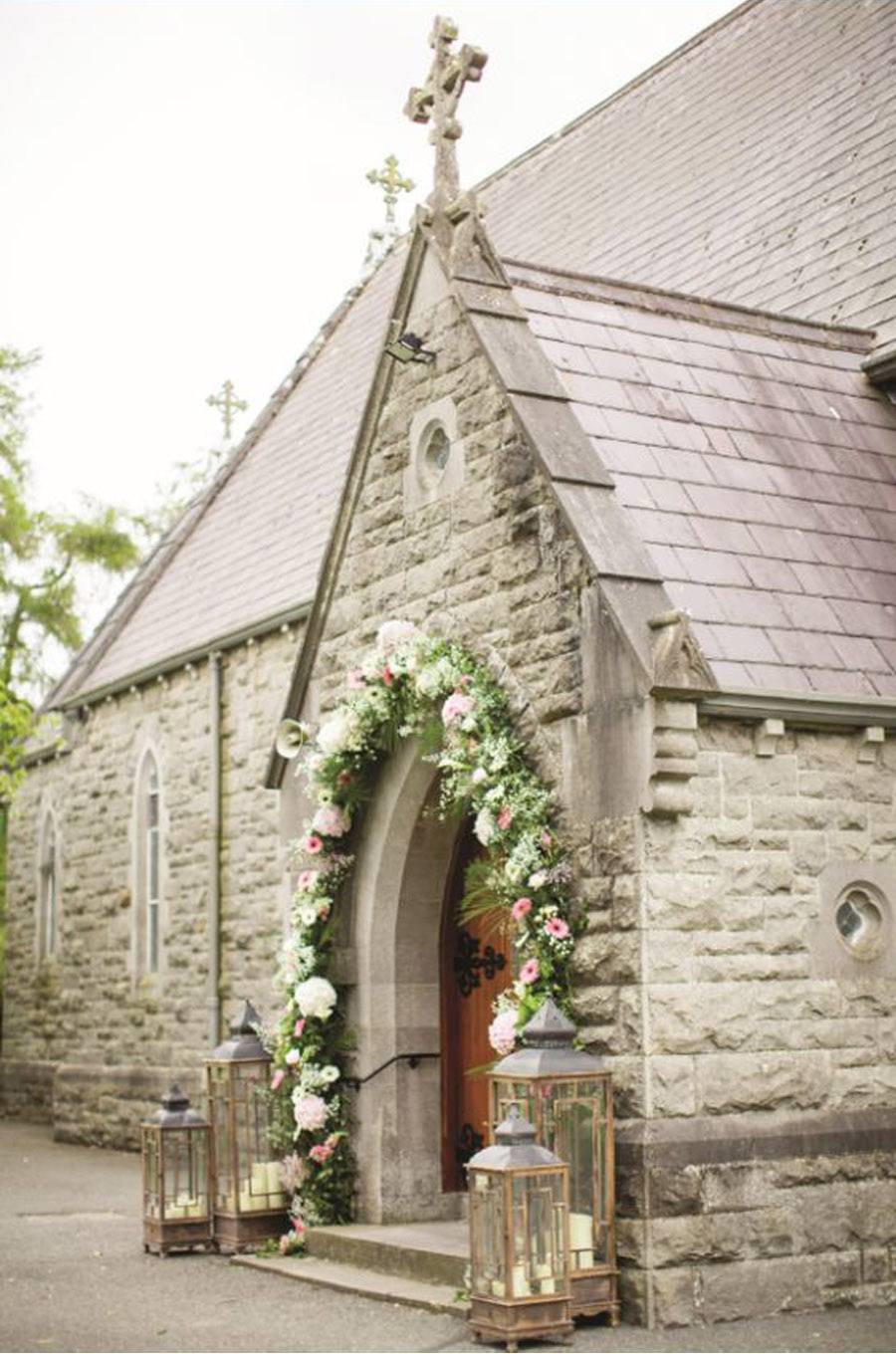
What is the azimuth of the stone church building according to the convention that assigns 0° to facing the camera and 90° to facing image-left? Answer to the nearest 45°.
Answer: approximately 45°

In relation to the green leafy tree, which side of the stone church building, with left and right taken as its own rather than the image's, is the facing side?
right

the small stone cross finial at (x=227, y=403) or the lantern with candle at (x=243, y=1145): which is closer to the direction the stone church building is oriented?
the lantern with candle
